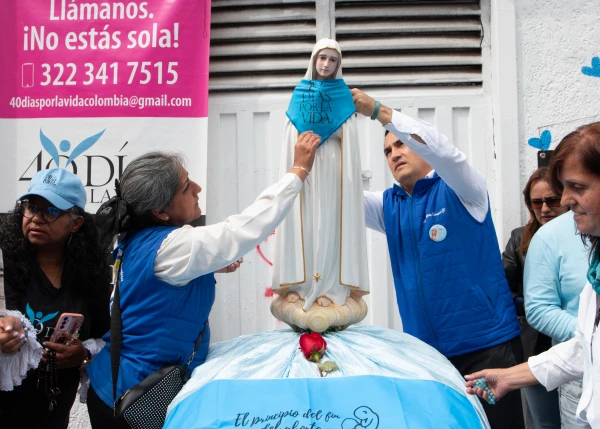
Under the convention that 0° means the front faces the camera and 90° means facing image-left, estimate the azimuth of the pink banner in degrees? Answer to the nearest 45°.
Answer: approximately 0°

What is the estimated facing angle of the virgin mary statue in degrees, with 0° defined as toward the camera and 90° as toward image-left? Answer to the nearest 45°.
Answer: approximately 0°

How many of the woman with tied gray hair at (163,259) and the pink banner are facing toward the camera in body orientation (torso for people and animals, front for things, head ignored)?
1

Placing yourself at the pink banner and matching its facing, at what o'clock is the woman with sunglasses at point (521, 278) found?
The woman with sunglasses is roughly at 10 o'clock from the pink banner.

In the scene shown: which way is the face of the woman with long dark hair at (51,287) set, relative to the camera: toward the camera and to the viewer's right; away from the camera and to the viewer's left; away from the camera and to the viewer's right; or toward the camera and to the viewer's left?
toward the camera and to the viewer's left

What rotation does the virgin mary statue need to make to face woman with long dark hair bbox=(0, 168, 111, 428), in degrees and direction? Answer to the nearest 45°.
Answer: approximately 90° to its right

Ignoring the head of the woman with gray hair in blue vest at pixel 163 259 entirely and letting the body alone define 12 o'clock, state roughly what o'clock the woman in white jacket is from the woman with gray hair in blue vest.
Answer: The woman in white jacket is roughly at 1 o'clock from the woman with gray hair in blue vest.

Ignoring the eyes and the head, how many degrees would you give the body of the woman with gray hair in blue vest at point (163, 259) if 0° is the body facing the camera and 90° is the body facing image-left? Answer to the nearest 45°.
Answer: approximately 270°

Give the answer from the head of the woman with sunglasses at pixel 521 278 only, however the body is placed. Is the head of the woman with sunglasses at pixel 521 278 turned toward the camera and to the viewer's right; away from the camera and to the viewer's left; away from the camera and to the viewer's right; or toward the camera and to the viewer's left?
toward the camera and to the viewer's left

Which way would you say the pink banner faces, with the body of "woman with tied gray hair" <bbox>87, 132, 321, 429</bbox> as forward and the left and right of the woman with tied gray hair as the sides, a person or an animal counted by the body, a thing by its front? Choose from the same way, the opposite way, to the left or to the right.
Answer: to the right

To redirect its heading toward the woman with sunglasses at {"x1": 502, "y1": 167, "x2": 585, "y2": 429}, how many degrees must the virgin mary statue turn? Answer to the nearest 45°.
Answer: approximately 135° to its left

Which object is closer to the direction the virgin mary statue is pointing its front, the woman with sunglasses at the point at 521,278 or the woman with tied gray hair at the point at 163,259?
the woman with tied gray hair

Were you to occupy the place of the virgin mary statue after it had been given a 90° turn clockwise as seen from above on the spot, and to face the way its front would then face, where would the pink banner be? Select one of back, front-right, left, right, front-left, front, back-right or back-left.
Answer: front-right
